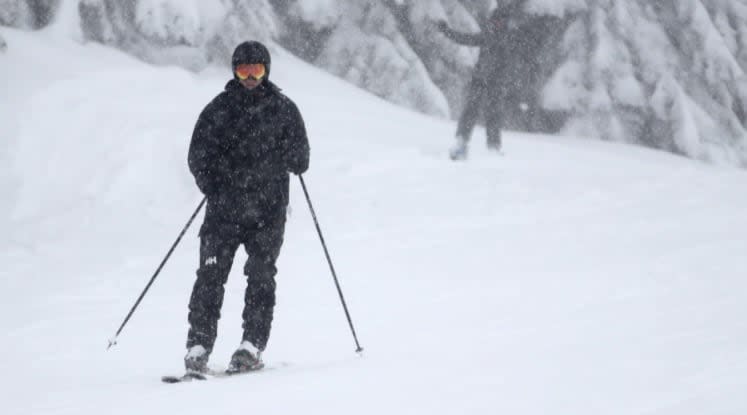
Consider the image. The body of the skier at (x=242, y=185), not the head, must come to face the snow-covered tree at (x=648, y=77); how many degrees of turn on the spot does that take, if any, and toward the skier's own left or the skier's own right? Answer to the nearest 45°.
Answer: approximately 135° to the skier's own left
